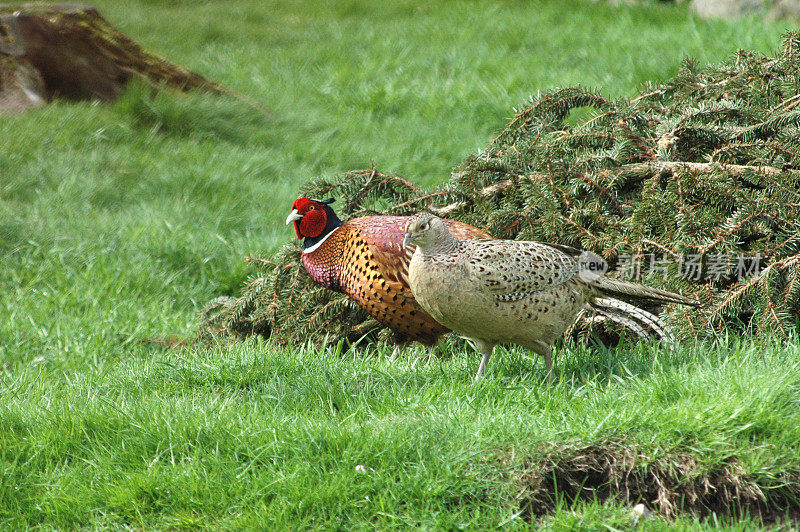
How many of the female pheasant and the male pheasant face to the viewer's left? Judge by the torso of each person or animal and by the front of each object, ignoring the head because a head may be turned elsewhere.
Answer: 2

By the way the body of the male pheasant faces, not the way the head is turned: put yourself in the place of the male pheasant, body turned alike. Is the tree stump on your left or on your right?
on your right

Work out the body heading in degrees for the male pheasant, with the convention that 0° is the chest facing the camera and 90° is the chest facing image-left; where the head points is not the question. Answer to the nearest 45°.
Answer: approximately 90°

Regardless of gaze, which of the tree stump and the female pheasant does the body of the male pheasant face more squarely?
the tree stump

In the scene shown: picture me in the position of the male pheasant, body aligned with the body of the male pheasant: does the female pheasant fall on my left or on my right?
on my left

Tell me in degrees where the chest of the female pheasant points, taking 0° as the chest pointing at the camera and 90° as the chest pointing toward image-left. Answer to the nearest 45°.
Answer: approximately 90°
